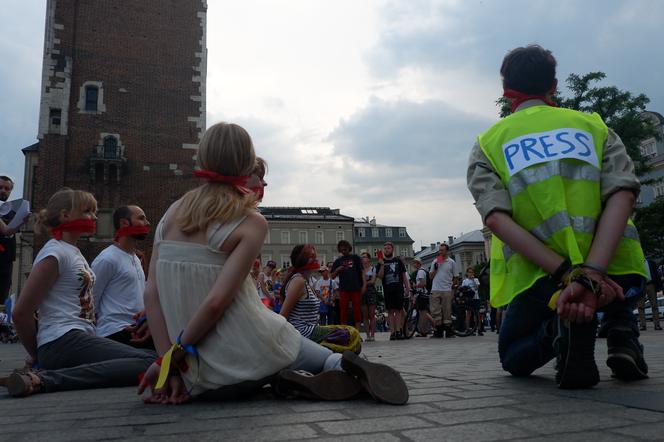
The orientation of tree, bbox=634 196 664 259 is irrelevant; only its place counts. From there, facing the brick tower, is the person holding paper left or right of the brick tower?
left

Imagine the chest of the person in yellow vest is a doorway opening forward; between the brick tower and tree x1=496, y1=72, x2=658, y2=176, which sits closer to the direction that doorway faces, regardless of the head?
the tree

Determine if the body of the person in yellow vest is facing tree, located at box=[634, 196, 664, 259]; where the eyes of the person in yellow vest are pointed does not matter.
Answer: yes

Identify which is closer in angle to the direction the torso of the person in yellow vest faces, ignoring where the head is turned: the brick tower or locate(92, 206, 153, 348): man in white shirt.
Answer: the brick tower

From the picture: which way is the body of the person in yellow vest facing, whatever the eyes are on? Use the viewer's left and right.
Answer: facing away from the viewer

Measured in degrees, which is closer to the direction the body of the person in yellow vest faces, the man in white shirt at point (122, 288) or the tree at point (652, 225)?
the tree

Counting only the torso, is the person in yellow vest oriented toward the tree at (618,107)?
yes

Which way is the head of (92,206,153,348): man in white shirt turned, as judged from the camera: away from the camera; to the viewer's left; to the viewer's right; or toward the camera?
to the viewer's right

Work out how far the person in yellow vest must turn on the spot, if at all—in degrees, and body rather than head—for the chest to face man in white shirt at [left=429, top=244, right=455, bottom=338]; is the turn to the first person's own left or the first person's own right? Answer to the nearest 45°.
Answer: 0° — they already face them

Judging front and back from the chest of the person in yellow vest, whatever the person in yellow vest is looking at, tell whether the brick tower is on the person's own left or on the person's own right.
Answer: on the person's own left

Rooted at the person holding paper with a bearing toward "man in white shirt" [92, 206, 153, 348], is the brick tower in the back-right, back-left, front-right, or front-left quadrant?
back-left

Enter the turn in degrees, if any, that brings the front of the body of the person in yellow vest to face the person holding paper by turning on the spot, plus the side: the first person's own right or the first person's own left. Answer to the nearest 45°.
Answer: approximately 90° to the first person's own left
